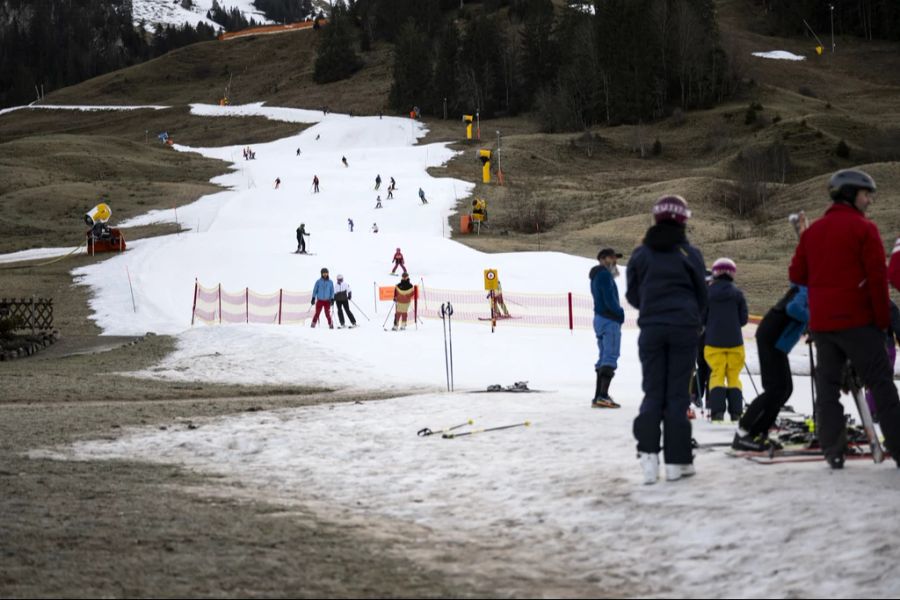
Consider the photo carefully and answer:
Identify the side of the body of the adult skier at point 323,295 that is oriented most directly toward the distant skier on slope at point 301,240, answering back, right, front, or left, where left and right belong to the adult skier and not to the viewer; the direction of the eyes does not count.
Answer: back

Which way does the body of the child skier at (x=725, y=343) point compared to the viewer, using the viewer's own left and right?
facing away from the viewer

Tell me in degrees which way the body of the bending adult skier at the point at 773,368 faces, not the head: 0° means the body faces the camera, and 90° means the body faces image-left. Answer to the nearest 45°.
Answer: approximately 270°

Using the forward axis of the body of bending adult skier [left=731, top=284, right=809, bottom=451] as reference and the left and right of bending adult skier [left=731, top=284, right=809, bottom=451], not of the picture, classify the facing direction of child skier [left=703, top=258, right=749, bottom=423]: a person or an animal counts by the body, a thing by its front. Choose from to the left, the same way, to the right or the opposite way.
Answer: to the left

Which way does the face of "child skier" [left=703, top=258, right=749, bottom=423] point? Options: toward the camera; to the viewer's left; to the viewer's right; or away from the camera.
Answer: away from the camera

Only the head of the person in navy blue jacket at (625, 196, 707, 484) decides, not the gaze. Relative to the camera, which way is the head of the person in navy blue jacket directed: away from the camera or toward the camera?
away from the camera
